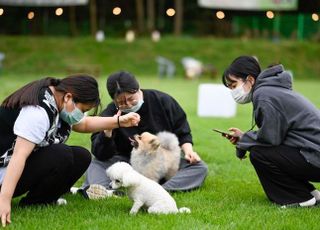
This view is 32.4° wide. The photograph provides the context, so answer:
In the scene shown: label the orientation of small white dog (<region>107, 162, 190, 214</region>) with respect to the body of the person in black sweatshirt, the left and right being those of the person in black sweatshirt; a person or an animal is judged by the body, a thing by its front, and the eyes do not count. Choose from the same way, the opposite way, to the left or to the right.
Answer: to the right

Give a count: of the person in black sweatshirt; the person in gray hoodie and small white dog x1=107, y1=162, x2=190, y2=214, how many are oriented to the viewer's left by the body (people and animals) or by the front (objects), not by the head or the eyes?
2

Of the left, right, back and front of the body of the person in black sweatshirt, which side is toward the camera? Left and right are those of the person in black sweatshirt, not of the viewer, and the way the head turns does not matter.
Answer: front

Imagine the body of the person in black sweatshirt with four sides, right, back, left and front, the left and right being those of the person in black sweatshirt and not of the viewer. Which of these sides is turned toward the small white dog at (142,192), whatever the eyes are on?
front

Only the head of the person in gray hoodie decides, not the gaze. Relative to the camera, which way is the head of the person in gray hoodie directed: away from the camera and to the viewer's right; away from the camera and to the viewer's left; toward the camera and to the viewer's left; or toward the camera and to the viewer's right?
toward the camera and to the viewer's left

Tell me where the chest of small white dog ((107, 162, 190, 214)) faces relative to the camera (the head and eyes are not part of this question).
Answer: to the viewer's left

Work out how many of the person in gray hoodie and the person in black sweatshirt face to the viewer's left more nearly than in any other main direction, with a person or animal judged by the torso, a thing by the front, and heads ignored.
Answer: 1

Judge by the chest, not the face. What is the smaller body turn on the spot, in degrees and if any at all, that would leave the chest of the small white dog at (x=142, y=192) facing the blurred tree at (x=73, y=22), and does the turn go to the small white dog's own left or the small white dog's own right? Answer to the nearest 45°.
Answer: approximately 90° to the small white dog's own right

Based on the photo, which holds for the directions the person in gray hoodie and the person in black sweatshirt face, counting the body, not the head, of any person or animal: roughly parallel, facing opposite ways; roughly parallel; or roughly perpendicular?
roughly perpendicular

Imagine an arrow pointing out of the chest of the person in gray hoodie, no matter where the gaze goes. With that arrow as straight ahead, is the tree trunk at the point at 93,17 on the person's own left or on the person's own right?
on the person's own right

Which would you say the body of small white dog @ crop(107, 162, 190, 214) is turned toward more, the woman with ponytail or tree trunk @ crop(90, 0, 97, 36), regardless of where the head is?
the woman with ponytail

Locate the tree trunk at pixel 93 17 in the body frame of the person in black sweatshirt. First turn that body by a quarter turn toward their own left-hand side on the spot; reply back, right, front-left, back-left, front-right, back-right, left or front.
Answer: left

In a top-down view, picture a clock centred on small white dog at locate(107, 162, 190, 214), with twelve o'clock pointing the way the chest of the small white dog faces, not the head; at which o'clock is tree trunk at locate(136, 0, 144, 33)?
The tree trunk is roughly at 3 o'clock from the small white dog.

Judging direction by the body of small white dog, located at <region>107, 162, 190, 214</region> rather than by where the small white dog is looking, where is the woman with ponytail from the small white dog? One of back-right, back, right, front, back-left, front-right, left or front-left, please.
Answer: front

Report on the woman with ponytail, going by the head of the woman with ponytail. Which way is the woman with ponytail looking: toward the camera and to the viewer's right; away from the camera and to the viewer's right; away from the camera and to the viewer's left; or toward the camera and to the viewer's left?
toward the camera and to the viewer's right

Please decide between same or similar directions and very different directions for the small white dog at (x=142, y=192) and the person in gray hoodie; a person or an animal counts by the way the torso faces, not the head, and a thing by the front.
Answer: same or similar directions

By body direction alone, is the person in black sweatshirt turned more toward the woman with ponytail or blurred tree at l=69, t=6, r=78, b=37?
the woman with ponytail

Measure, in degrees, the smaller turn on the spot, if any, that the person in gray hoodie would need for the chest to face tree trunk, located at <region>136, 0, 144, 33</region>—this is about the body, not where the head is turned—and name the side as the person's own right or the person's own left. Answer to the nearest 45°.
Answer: approximately 90° to the person's own right

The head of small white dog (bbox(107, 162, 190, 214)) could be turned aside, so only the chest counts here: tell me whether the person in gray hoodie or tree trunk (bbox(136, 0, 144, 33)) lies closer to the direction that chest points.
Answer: the tree trunk

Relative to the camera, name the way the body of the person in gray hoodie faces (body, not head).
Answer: to the viewer's left
